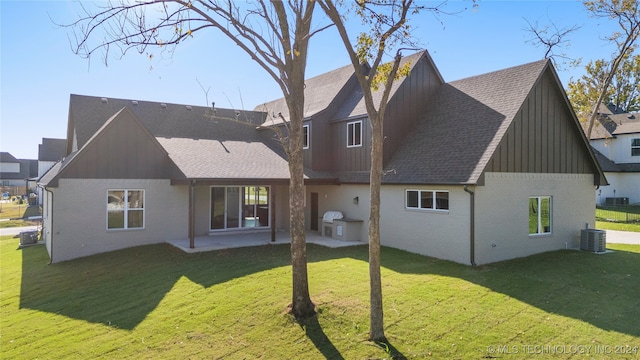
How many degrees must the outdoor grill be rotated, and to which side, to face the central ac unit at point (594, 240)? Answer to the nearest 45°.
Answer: approximately 135° to its left

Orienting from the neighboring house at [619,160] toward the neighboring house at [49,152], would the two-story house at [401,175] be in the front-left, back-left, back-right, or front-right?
front-left

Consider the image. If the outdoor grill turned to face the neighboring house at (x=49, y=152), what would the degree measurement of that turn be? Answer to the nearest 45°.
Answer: approximately 90° to its right

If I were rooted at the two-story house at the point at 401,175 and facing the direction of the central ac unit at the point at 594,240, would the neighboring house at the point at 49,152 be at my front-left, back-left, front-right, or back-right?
back-left

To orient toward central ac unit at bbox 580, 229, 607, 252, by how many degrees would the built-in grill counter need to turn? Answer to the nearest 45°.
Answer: approximately 135° to its left

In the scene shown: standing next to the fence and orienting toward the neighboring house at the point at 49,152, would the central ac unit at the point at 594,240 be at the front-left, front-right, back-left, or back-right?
front-left

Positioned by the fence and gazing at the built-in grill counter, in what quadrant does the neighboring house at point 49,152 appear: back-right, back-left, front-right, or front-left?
front-right

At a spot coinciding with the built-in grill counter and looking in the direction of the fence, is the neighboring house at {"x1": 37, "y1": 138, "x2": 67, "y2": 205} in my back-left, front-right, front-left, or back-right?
back-left

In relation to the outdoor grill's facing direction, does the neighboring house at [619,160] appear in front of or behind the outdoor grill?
behind

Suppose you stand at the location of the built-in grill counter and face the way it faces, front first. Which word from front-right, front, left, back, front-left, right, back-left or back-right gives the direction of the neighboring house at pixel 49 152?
right

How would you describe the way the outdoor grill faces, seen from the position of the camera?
facing the viewer and to the left of the viewer
